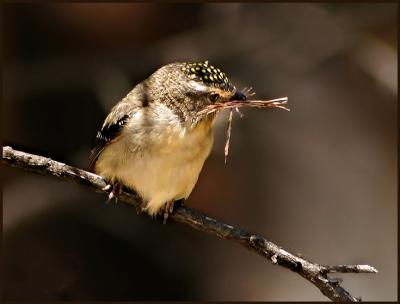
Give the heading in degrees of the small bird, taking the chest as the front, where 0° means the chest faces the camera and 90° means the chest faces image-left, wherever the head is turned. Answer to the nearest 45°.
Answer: approximately 315°
